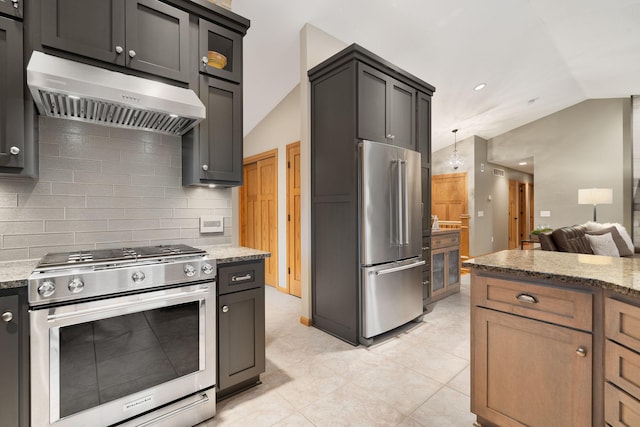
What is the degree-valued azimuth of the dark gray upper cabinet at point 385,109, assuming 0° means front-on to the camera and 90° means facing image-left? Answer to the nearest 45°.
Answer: approximately 315°

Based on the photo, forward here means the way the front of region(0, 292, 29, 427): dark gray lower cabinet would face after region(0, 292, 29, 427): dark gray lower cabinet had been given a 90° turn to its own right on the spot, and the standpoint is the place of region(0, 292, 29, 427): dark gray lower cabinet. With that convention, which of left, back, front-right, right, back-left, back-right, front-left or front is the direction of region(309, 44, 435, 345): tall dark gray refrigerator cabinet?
back

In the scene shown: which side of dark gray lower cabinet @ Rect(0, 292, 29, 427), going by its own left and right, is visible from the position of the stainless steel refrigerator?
left

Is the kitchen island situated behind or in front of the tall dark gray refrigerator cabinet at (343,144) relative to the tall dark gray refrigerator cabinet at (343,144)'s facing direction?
in front

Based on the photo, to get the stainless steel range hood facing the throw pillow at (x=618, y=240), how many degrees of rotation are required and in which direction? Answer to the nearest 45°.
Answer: approximately 90° to its left

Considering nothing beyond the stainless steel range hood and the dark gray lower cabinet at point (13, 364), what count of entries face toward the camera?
2

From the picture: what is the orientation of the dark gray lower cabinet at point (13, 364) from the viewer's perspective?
toward the camera

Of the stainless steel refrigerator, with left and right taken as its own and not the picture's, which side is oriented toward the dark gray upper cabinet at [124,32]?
right

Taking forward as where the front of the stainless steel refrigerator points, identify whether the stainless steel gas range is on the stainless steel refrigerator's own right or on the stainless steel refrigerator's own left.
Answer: on the stainless steel refrigerator's own right

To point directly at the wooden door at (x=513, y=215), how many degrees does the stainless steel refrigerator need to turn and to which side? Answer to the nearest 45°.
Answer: approximately 90° to its left

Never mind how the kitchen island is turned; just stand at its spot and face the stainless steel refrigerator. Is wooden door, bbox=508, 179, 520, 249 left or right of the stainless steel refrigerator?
right

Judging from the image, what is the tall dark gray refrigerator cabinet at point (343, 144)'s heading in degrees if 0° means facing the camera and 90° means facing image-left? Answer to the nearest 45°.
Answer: approximately 315°

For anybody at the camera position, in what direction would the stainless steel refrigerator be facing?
facing the viewer and to the right of the viewer

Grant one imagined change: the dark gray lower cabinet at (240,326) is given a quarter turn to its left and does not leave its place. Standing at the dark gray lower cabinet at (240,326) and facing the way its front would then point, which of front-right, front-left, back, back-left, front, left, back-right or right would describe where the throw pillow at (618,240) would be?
front-right

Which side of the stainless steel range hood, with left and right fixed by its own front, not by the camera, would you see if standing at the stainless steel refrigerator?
left

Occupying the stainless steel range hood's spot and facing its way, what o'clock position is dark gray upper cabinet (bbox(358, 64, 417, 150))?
The dark gray upper cabinet is roughly at 9 o'clock from the stainless steel range hood.

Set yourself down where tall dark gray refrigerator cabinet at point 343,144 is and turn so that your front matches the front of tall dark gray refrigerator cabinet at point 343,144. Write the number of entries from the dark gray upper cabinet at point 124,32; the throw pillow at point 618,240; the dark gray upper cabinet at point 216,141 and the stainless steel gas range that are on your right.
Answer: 3

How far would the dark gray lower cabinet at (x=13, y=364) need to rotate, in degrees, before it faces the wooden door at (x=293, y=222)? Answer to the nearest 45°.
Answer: approximately 135° to its left
